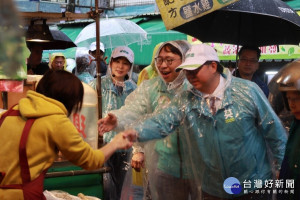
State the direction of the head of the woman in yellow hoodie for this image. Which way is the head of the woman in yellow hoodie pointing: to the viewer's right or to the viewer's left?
to the viewer's right

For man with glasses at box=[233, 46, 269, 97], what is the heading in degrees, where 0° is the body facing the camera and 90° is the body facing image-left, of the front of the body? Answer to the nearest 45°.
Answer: approximately 0°

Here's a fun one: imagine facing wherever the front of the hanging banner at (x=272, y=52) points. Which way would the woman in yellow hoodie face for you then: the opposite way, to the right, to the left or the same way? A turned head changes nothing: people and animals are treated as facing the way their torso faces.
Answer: the opposite way

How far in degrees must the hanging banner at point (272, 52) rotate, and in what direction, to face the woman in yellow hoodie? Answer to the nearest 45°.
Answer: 0° — it already faces them

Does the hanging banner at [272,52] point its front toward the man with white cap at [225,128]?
yes

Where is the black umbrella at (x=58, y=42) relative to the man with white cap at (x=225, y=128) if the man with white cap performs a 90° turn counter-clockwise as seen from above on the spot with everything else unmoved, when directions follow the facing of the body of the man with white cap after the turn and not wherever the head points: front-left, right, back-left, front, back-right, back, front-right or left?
back

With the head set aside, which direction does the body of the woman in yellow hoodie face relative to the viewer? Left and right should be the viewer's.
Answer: facing away from the viewer and to the right of the viewer

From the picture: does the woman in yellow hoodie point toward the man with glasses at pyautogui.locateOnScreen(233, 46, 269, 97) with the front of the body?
yes

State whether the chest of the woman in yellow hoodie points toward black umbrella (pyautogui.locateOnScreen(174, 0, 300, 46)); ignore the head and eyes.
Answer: yes

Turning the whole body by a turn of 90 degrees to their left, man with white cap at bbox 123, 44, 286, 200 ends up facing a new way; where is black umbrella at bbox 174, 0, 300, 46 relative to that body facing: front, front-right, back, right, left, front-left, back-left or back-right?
back-left

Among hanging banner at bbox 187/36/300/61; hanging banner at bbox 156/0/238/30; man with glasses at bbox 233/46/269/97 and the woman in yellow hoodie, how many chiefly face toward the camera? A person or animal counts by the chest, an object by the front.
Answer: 3

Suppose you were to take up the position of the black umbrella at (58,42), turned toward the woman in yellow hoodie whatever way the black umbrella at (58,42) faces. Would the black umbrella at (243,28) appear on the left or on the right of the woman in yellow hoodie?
left
